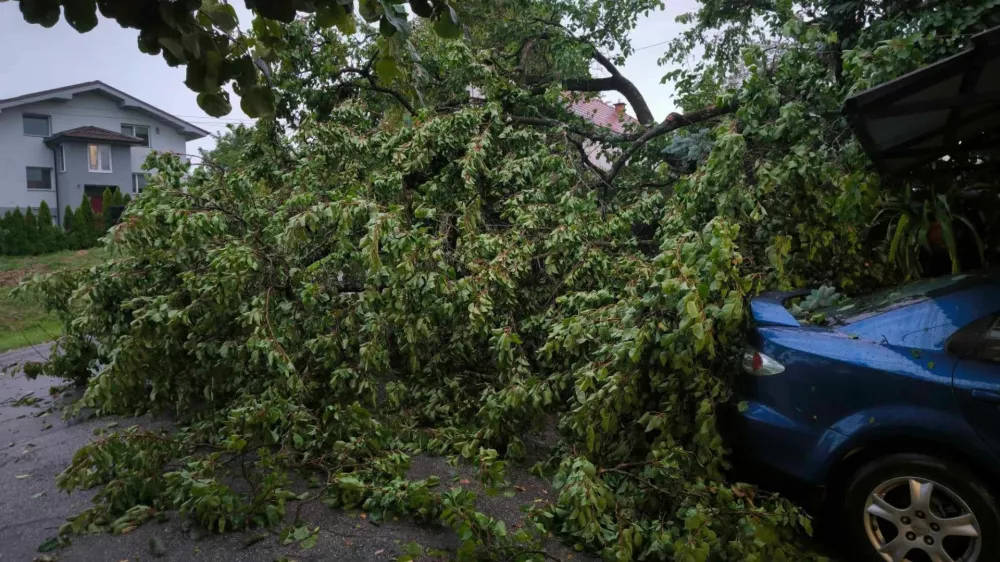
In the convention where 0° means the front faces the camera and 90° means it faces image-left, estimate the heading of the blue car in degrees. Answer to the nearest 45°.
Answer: approximately 270°

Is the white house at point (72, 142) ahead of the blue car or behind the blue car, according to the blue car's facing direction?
behind

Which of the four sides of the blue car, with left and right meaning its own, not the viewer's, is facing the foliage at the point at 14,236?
back

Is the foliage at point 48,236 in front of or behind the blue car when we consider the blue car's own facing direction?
behind
